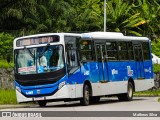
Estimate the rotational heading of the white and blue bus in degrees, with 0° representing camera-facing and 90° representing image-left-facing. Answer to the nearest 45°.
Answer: approximately 45°
